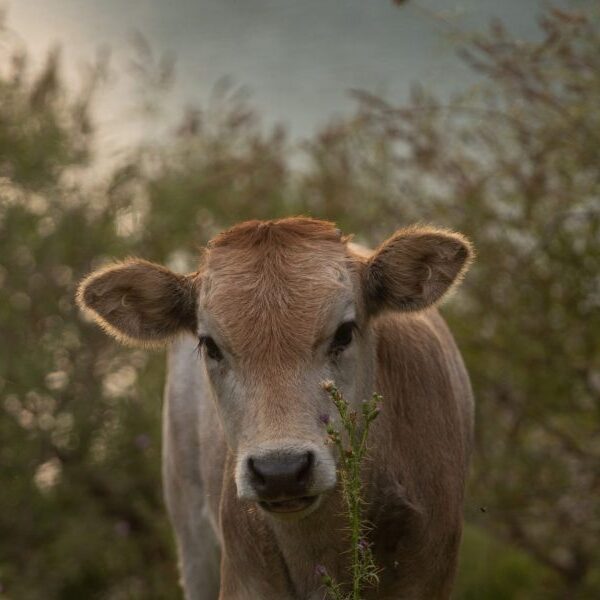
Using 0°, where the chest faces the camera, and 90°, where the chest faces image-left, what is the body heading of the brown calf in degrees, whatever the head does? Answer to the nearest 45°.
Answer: approximately 0°
